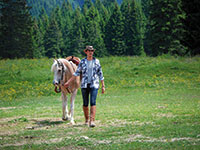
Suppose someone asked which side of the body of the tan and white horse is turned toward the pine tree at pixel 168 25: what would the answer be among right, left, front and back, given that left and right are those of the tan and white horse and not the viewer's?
back

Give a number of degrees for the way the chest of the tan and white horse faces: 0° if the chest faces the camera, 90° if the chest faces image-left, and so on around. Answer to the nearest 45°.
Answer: approximately 45°

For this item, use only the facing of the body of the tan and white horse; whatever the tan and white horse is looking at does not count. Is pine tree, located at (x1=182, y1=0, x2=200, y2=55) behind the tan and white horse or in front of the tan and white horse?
behind
